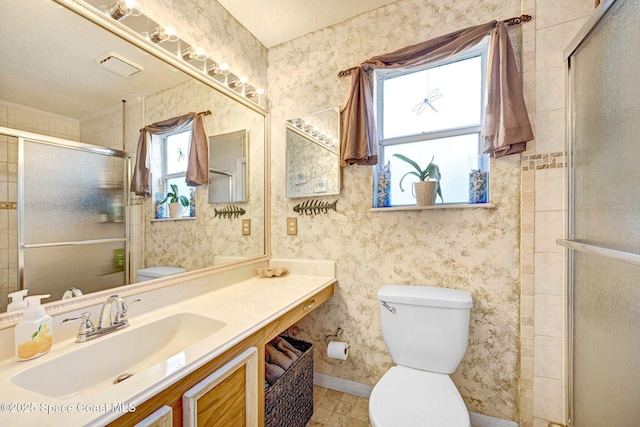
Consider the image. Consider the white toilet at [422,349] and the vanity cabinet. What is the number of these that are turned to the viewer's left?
0

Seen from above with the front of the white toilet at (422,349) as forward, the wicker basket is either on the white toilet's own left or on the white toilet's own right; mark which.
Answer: on the white toilet's own right

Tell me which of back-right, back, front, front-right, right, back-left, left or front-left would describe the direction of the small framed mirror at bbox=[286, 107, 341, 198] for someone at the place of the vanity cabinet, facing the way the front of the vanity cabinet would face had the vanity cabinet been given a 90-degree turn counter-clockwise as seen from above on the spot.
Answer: front

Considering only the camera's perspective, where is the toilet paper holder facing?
facing the viewer and to the left of the viewer

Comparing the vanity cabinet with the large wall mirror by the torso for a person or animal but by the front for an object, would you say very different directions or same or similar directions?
same or similar directions

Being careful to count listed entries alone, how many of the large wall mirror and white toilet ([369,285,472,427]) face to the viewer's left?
0

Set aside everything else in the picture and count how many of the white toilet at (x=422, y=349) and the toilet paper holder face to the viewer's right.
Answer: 0

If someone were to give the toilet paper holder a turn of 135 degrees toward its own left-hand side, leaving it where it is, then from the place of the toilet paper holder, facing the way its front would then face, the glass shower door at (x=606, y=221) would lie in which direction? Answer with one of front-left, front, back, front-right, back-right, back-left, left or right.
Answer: front-right

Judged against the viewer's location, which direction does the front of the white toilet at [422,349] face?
facing the viewer

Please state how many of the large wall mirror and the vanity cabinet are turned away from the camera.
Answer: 0

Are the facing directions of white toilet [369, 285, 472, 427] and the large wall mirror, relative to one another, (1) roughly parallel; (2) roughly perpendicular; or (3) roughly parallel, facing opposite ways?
roughly perpendicular

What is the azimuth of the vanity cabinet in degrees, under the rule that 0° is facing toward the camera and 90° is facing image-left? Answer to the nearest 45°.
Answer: approximately 315°

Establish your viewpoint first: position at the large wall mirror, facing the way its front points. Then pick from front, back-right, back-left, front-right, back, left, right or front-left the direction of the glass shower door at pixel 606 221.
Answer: front

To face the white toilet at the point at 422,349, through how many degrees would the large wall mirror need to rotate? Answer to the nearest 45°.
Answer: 0° — it already faces it

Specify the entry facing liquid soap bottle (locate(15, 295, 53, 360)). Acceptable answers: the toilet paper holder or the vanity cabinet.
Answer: the toilet paper holder
